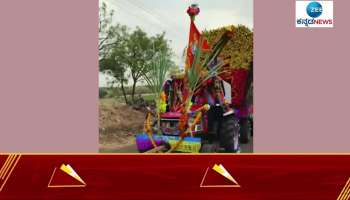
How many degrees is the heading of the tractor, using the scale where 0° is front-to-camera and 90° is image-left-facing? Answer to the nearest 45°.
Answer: approximately 45°
